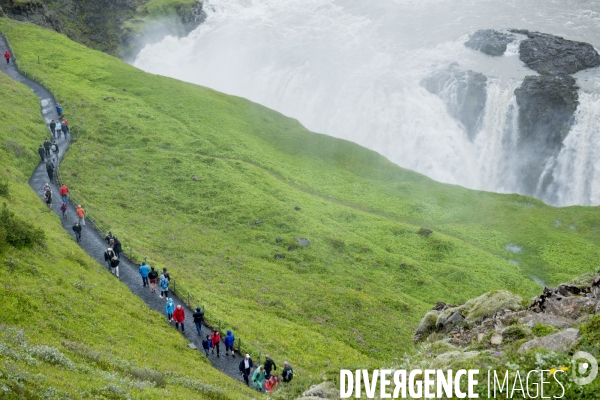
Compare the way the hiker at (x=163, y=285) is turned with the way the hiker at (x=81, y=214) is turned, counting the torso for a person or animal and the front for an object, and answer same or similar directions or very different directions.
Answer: same or similar directions

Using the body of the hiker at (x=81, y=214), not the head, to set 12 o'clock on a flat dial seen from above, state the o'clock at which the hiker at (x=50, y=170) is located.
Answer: the hiker at (x=50, y=170) is roughly at 1 o'clock from the hiker at (x=81, y=214).

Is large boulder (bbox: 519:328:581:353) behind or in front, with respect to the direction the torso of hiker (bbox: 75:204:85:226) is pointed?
behind

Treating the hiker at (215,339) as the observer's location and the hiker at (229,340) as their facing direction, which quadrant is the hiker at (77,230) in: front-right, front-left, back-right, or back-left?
back-left

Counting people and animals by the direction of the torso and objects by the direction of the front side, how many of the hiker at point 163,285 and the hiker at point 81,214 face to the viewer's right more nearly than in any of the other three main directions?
0

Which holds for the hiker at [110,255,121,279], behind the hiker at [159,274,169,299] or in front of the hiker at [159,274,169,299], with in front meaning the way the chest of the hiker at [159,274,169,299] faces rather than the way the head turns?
in front

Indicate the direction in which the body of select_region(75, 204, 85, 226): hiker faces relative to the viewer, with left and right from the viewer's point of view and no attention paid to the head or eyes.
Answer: facing away from the viewer and to the left of the viewer

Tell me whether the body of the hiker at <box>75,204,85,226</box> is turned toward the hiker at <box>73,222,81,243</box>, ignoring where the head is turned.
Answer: no
